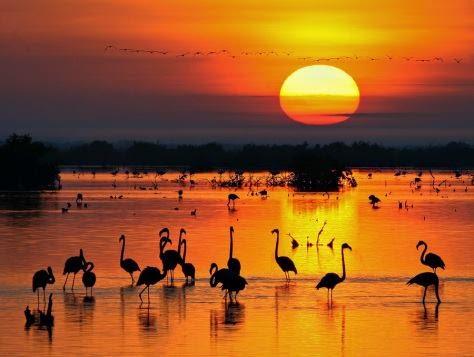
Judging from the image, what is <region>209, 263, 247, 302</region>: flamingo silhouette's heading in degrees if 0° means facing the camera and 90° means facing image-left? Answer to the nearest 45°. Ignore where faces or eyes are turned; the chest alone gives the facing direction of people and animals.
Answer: approximately 90°
